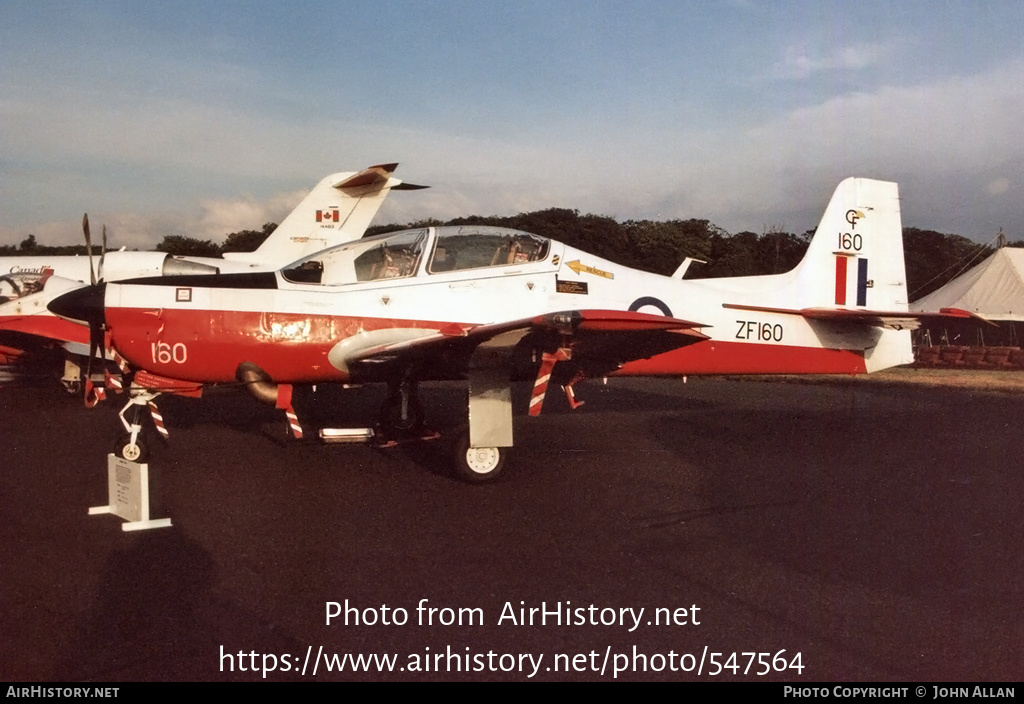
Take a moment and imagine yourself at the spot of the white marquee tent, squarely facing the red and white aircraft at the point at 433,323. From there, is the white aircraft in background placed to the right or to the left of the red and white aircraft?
right

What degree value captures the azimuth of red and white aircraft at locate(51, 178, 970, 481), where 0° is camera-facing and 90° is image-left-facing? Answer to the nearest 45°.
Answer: approximately 90°

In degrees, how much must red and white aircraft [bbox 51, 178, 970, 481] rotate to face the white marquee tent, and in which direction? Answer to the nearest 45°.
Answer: approximately 135° to its right

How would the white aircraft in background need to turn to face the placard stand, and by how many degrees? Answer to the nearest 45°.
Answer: approximately 90° to its left

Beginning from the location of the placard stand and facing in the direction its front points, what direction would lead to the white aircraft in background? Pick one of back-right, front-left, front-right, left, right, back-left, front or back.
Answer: back-right

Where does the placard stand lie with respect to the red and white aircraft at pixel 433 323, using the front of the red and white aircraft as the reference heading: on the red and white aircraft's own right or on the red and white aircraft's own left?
on the red and white aircraft's own left

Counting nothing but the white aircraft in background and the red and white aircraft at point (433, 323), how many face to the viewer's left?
2

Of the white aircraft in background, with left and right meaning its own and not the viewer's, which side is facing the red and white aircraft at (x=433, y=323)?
left

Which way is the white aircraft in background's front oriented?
to the viewer's left

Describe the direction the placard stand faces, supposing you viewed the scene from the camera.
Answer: facing the viewer and to the left of the viewer
